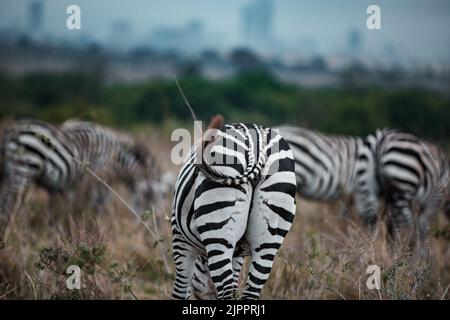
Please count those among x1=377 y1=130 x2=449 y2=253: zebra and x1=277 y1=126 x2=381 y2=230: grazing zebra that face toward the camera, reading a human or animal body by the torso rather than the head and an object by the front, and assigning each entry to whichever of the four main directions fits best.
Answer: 0

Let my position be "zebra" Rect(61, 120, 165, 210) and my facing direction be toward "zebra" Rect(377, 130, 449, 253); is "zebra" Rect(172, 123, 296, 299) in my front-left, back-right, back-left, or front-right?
front-right
